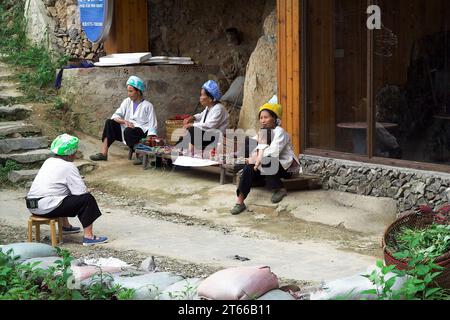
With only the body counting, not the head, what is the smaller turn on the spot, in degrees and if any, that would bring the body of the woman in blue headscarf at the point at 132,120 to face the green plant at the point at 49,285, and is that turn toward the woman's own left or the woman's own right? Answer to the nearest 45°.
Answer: approximately 45° to the woman's own left

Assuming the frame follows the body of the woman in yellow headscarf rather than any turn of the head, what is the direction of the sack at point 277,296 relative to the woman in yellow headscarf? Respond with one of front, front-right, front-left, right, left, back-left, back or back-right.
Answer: front-left

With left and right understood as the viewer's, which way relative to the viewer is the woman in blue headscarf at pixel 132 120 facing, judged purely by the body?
facing the viewer and to the left of the viewer

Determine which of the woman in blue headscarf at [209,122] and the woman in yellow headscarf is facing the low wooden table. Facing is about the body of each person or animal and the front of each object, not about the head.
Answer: the woman in blue headscarf

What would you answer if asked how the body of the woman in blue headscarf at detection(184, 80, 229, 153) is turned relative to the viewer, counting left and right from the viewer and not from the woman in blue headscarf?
facing to the left of the viewer

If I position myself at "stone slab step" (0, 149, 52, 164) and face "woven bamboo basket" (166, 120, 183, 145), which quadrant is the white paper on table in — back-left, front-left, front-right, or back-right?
front-right

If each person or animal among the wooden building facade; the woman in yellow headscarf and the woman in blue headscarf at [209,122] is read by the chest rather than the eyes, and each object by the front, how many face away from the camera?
0

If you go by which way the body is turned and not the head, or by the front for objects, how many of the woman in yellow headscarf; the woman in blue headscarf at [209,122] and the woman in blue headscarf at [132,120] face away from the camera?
0

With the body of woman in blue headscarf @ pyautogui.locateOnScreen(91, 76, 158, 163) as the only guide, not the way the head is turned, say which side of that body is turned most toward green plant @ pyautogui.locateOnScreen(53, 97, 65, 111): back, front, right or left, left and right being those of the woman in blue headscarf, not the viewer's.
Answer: right

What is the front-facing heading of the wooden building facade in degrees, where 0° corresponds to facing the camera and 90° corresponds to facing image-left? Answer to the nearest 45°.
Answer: approximately 45°

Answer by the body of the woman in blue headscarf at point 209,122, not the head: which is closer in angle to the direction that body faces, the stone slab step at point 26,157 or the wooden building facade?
the stone slab step

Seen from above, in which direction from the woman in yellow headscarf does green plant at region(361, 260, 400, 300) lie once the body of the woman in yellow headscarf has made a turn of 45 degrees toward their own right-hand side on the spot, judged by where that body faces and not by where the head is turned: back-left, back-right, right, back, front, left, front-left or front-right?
left

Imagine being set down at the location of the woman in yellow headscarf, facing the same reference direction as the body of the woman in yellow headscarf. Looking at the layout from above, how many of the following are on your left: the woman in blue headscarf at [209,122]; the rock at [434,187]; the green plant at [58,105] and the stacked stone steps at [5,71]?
1

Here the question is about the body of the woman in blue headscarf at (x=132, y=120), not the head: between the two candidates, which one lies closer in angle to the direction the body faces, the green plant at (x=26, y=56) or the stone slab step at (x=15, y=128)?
the stone slab step

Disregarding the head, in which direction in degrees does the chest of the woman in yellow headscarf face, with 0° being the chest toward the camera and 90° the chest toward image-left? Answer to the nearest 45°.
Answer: approximately 45°

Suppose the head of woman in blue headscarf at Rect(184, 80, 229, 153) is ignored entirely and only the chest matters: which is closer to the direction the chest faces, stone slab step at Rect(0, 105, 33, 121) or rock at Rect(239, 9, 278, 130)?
the stone slab step

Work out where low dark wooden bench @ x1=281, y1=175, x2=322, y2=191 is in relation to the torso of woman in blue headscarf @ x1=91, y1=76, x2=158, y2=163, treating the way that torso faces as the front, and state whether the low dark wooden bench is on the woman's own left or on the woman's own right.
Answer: on the woman's own left
